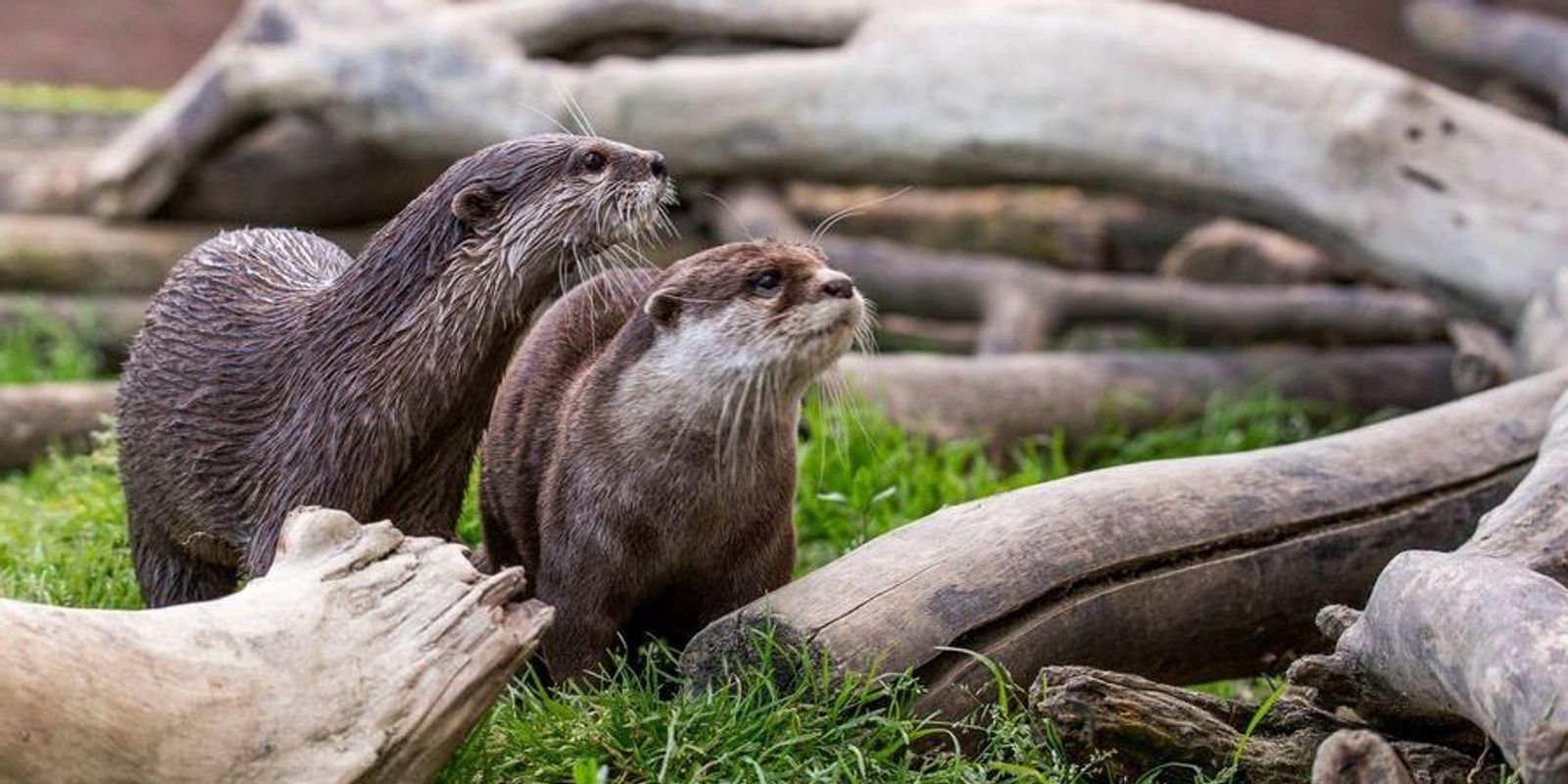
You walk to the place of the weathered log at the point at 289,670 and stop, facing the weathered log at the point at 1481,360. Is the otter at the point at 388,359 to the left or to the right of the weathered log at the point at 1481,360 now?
left

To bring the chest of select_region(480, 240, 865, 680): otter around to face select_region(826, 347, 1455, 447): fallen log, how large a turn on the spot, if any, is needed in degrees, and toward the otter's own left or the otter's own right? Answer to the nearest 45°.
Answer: approximately 90° to the otter's own left

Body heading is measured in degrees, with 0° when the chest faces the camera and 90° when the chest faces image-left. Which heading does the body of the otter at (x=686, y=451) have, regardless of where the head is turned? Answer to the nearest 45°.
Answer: approximately 315°

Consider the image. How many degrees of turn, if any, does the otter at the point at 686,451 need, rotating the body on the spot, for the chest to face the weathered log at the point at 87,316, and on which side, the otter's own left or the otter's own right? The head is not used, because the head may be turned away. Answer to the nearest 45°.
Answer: approximately 180°

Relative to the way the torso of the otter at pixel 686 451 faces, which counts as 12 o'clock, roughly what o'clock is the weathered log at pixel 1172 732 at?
The weathered log is roughly at 12 o'clock from the otter.

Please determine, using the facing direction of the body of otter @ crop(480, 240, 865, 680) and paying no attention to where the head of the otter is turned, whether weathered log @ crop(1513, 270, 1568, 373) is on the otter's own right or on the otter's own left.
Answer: on the otter's own left

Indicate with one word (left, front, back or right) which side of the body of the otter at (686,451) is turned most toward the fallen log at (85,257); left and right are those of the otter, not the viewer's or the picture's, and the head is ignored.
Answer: back

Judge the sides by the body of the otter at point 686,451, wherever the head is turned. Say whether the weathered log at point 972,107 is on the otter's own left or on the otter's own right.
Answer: on the otter's own left
